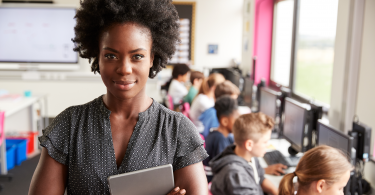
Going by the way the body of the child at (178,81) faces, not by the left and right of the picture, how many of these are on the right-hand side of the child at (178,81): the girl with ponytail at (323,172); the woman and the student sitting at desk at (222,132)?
3

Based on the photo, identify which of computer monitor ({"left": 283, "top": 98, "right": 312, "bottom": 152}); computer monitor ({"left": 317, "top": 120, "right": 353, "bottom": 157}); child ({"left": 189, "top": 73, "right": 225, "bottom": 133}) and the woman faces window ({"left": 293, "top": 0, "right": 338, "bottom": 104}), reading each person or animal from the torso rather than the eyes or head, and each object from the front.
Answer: the child

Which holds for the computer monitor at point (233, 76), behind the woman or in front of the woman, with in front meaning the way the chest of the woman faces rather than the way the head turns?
behind

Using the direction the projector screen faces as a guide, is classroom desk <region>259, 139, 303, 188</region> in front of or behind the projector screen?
in front

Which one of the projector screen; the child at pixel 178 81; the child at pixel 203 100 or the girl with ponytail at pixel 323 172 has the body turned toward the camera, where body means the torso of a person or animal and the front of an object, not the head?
the projector screen

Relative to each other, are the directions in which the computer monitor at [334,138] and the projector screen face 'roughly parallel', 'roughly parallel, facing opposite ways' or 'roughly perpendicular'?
roughly perpendicular

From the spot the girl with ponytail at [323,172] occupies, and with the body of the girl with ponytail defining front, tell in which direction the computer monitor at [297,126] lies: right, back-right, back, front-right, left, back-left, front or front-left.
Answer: left

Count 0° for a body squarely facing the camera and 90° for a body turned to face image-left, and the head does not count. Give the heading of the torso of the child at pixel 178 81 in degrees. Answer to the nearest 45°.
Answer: approximately 270°

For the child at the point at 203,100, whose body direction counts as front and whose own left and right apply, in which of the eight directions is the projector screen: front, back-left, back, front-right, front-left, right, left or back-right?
back-left

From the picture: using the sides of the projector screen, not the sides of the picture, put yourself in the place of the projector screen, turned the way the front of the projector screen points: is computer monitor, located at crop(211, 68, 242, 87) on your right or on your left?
on your left
